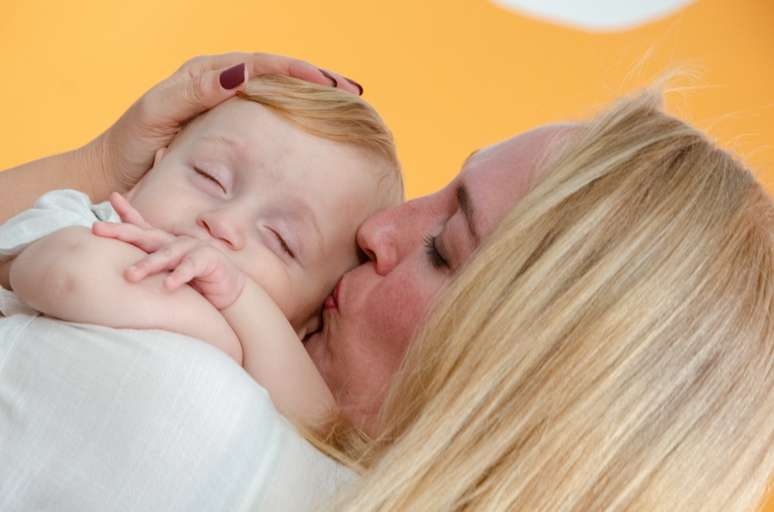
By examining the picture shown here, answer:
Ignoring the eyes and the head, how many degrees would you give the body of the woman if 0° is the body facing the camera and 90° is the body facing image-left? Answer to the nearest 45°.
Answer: approximately 90°
